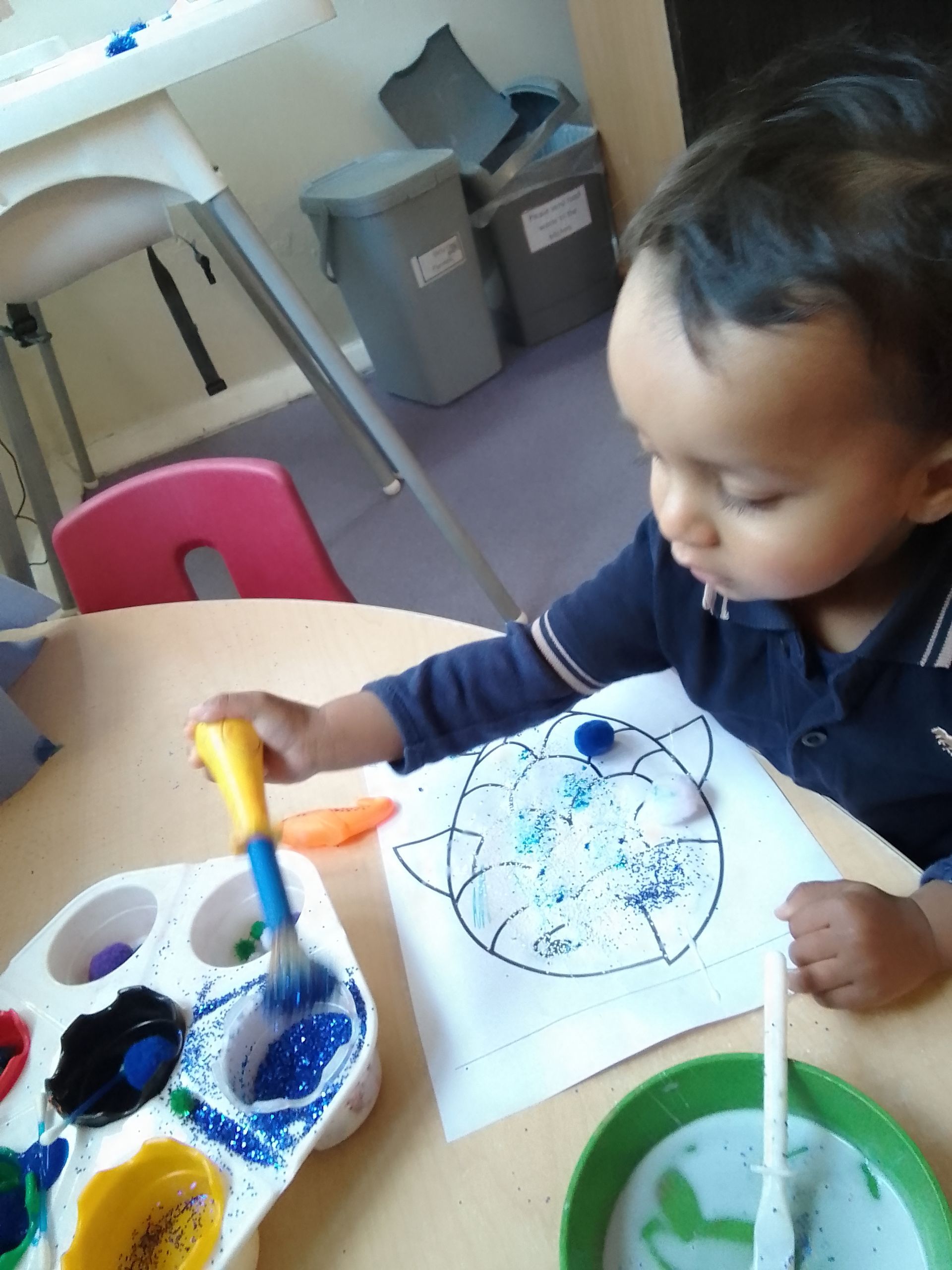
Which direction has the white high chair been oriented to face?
to the viewer's right

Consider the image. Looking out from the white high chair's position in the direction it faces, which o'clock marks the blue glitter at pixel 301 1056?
The blue glitter is roughly at 3 o'clock from the white high chair.

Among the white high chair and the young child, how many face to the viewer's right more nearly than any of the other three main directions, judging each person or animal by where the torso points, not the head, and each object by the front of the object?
1

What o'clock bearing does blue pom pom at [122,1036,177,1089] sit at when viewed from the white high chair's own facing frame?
The blue pom pom is roughly at 3 o'clock from the white high chair.

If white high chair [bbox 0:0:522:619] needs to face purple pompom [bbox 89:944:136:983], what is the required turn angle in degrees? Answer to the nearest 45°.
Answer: approximately 90° to its right
